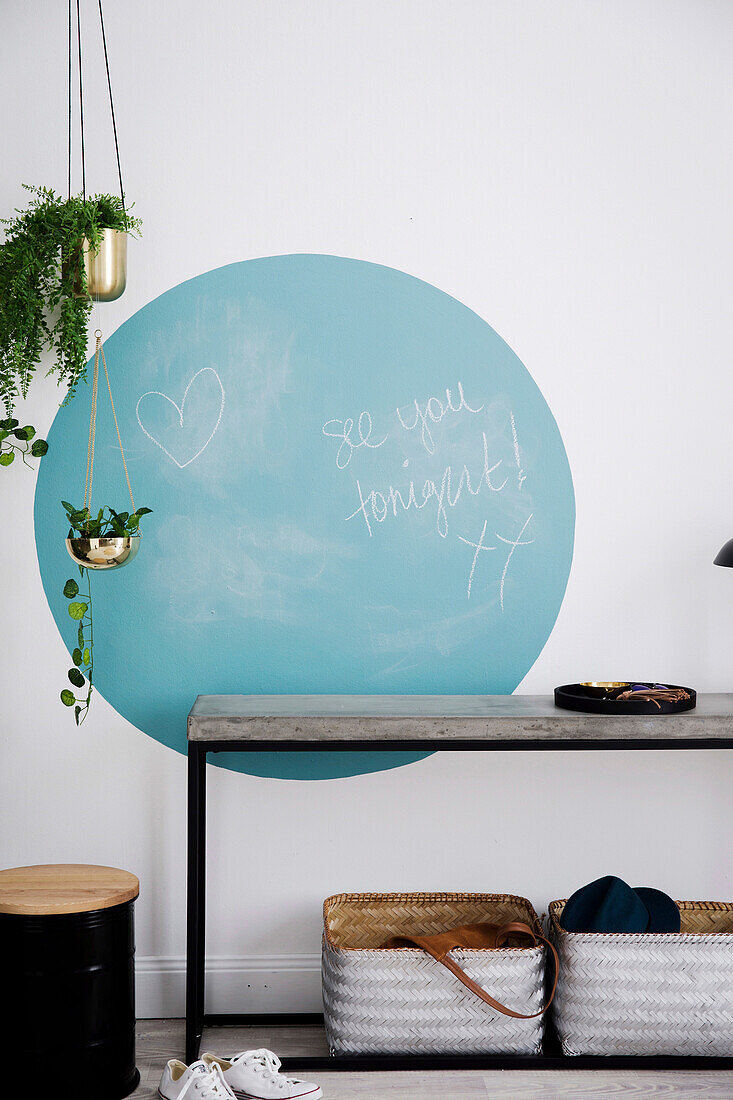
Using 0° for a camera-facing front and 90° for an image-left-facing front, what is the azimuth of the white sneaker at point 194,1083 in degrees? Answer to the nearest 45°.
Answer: approximately 315°

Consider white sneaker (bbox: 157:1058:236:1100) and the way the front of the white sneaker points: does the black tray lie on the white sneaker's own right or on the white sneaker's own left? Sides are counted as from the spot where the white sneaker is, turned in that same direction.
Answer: on the white sneaker's own left

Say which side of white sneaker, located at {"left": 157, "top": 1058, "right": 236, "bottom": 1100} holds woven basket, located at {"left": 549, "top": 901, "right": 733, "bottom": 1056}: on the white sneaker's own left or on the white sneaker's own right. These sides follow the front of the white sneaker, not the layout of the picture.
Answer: on the white sneaker's own left

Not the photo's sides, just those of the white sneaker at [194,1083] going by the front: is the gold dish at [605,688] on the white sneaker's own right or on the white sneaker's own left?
on the white sneaker's own left
